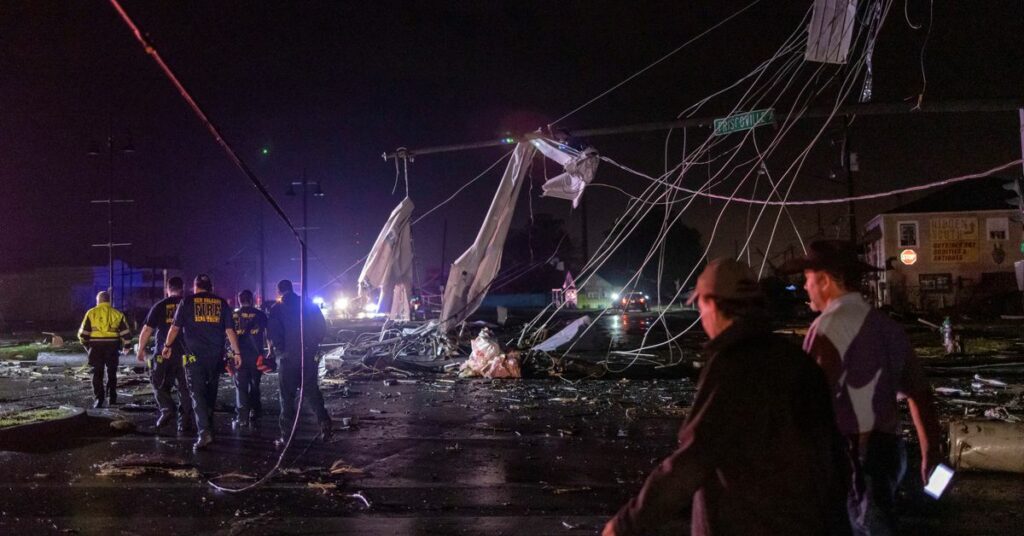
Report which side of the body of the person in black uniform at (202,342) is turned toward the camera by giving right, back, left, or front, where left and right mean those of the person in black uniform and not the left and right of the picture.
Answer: back

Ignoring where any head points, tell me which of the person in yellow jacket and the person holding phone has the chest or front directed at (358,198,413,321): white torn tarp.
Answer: the person holding phone

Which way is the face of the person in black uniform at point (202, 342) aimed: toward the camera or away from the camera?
away from the camera

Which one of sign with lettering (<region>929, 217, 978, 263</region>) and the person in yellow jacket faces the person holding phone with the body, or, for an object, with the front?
the sign with lettering

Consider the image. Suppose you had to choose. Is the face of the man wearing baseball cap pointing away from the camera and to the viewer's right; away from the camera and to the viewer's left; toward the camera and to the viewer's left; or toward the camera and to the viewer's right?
away from the camera and to the viewer's left

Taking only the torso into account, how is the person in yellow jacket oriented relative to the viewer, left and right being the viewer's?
facing away from the viewer
